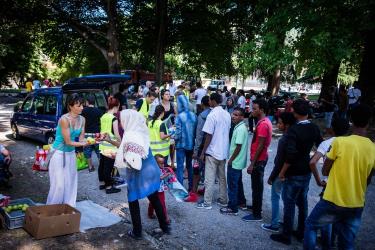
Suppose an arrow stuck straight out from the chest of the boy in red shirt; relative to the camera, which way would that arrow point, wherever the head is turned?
to the viewer's left

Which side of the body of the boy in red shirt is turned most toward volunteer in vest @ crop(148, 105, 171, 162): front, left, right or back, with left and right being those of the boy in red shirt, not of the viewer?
front

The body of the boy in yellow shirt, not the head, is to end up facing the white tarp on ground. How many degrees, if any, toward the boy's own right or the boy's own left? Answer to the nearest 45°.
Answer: approximately 90° to the boy's own left

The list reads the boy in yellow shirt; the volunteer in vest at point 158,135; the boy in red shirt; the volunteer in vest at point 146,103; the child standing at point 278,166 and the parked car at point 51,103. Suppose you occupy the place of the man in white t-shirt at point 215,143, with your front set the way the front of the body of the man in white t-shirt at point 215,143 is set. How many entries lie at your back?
3

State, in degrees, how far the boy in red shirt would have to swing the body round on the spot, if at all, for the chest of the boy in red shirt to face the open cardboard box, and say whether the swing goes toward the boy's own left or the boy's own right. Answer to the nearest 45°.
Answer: approximately 45° to the boy's own left

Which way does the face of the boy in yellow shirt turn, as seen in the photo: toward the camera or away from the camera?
away from the camera

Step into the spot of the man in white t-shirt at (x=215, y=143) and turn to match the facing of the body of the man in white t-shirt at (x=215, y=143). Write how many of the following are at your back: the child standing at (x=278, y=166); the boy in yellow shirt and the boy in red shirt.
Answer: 3

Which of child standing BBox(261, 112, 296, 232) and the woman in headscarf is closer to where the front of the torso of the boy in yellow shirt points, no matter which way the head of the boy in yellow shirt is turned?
the child standing

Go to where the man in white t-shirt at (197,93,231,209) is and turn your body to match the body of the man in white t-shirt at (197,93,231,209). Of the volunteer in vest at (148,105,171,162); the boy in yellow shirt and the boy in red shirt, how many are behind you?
2

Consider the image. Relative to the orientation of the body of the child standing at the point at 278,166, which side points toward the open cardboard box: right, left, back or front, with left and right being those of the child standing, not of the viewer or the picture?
front

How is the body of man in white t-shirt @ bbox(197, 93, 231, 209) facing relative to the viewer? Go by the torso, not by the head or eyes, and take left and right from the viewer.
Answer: facing away from the viewer and to the left of the viewer

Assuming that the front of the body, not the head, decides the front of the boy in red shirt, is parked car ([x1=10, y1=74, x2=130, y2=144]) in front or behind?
in front

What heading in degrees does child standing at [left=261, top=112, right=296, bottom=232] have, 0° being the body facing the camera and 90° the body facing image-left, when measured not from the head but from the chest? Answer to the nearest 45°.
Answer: approximately 90°
